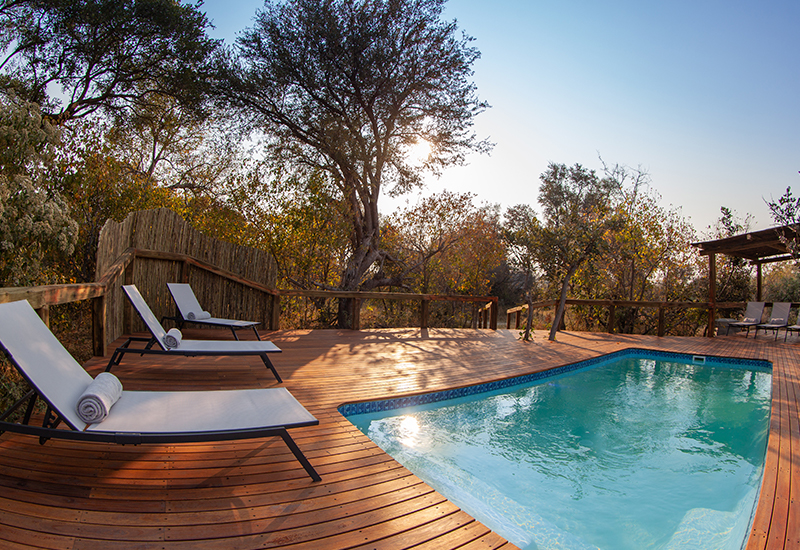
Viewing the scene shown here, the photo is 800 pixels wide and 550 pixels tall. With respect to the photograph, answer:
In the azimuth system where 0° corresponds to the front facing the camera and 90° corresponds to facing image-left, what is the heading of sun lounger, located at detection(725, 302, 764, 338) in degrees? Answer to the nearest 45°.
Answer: approximately 45°

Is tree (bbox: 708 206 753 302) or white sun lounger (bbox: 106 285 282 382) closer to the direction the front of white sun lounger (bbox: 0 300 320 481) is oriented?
the tree

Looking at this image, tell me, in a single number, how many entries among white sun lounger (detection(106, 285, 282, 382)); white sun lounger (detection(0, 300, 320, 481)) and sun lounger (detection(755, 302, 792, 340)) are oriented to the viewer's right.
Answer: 2

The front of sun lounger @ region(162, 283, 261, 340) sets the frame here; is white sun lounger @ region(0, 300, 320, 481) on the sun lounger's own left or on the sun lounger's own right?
on the sun lounger's own right

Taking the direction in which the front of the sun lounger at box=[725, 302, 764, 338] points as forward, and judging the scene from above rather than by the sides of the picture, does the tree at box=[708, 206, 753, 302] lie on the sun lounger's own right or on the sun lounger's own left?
on the sun lounger's own right

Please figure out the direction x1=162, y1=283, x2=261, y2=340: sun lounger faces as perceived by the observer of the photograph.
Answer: facing the viewer and to the right of the viewer

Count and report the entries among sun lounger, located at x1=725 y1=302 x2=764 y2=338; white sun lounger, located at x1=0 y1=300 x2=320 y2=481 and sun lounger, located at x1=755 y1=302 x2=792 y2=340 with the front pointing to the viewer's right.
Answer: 1

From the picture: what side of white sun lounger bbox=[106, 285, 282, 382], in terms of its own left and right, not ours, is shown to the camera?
right

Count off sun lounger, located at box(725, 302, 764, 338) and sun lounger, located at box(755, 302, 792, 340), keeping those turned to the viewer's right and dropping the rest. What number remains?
0

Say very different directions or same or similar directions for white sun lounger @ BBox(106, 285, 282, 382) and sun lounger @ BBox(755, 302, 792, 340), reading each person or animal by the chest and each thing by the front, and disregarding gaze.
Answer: very different directions

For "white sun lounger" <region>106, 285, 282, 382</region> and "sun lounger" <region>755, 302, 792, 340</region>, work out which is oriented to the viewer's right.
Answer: the white sun lounger

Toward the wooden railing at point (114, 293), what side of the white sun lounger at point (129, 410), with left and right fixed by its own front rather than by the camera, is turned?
left

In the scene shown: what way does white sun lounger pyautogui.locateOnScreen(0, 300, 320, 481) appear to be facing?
to the viewer's right
